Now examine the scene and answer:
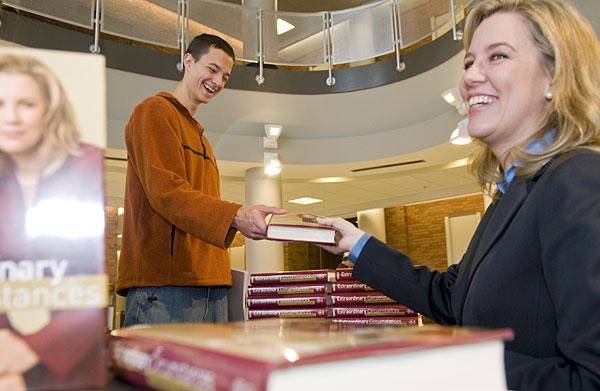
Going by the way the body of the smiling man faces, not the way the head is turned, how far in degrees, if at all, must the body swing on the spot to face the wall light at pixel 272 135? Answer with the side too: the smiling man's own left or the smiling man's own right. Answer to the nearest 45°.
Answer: approximately 135° to the smiling man's own left

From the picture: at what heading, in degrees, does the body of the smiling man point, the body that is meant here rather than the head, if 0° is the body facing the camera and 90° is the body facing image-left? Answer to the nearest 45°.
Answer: approximately 315°

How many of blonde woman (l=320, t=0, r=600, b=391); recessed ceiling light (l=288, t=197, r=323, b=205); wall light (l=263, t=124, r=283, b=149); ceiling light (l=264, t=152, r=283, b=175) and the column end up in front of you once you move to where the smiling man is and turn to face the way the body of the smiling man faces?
1

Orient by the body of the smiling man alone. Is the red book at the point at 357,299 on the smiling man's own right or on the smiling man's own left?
on the smiling man's own left

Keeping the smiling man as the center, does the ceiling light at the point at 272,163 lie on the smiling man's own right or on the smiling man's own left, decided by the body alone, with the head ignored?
on the smiling man's own left

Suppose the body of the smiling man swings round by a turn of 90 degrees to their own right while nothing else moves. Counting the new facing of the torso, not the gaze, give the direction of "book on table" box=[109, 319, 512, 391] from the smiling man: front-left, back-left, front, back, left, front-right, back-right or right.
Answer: front-left

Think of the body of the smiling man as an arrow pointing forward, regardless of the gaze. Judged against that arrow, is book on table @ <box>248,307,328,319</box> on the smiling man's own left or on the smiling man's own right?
on the smiling man's own left

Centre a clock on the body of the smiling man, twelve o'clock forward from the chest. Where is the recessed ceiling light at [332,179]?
The recessed ceiling light is roughly at 8 o'clock from the smiling man.

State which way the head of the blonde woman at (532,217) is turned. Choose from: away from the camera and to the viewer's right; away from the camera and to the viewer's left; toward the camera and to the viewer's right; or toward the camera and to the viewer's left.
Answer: toward the camera and to the viewer's left

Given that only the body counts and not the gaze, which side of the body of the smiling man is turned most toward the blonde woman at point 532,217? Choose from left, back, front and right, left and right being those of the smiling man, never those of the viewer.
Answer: front
